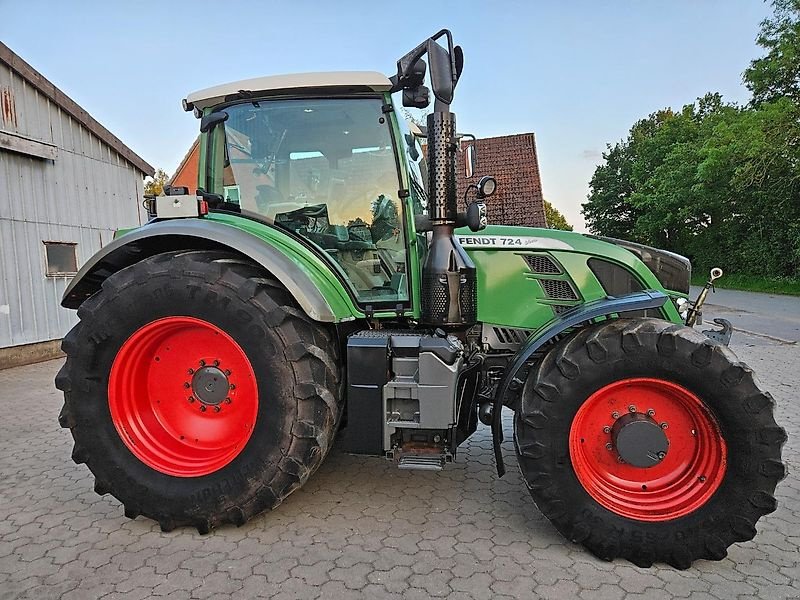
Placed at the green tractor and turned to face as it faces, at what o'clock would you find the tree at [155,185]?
The tree is roughly at 8 o'clock from the green tractor.

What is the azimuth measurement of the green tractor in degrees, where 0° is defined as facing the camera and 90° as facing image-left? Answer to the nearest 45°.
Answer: approximately 270°

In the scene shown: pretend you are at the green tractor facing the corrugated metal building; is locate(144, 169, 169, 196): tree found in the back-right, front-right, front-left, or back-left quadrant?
front-right

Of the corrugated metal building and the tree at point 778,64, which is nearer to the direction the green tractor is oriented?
the tree

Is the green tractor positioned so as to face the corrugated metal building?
no

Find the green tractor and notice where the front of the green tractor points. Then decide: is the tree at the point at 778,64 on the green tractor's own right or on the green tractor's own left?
on the green tractor's own left
